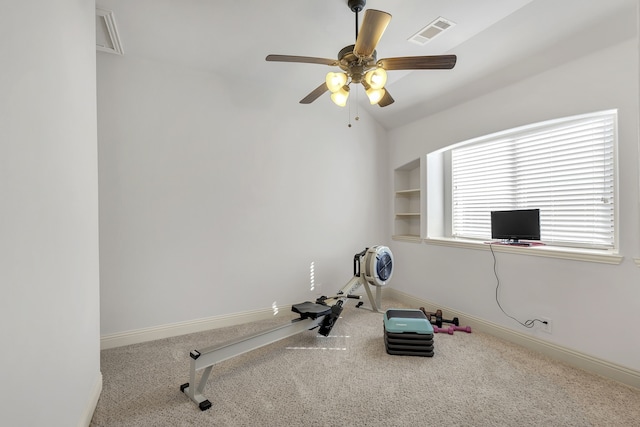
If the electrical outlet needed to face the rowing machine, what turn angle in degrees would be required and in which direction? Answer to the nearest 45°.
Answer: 0° — it already faces it

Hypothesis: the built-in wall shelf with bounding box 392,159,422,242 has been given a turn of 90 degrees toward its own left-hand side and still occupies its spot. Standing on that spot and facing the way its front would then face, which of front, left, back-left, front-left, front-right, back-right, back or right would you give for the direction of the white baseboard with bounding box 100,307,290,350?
right

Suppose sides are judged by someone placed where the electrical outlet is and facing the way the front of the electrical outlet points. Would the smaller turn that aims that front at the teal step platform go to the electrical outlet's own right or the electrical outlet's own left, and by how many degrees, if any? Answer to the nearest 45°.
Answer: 0° — it already faces it

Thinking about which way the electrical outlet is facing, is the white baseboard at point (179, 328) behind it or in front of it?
in front

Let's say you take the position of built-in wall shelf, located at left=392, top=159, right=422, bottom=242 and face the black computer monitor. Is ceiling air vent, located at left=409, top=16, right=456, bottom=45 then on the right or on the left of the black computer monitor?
right

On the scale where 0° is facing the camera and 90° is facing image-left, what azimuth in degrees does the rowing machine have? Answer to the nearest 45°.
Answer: approximately 225°

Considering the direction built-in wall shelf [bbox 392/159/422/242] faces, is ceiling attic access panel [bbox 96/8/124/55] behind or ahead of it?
ahead

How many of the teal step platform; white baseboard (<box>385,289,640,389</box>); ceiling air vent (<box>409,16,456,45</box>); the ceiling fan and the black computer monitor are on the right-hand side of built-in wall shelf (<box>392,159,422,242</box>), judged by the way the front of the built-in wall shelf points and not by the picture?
0

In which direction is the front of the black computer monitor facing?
toward the camera

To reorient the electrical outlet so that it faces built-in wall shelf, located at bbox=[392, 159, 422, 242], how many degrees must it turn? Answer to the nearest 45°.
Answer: approximately 90° to its right

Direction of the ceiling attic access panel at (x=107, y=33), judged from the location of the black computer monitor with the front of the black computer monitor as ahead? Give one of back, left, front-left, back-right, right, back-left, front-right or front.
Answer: front-right

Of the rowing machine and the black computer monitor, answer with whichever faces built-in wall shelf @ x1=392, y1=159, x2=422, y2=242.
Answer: the rowing machine
